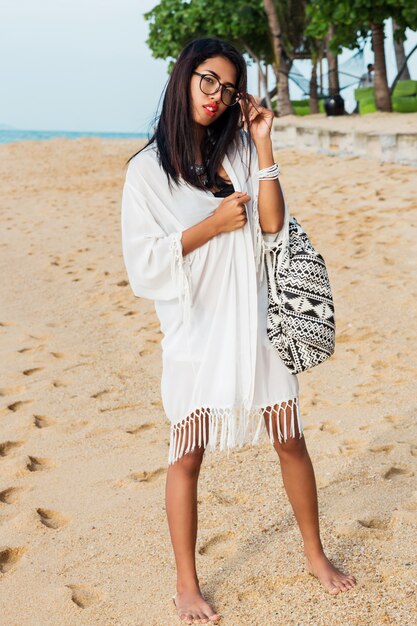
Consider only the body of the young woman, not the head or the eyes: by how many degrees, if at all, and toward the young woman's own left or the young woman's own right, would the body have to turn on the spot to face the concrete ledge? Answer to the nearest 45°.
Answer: approximately 135° to the young woman's own left

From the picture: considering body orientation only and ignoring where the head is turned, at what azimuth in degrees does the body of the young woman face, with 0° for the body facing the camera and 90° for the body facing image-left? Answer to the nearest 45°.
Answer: approximately 315°

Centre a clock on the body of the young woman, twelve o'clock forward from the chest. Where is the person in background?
The person in background is roughly at 8 o'clock from the young woman.
